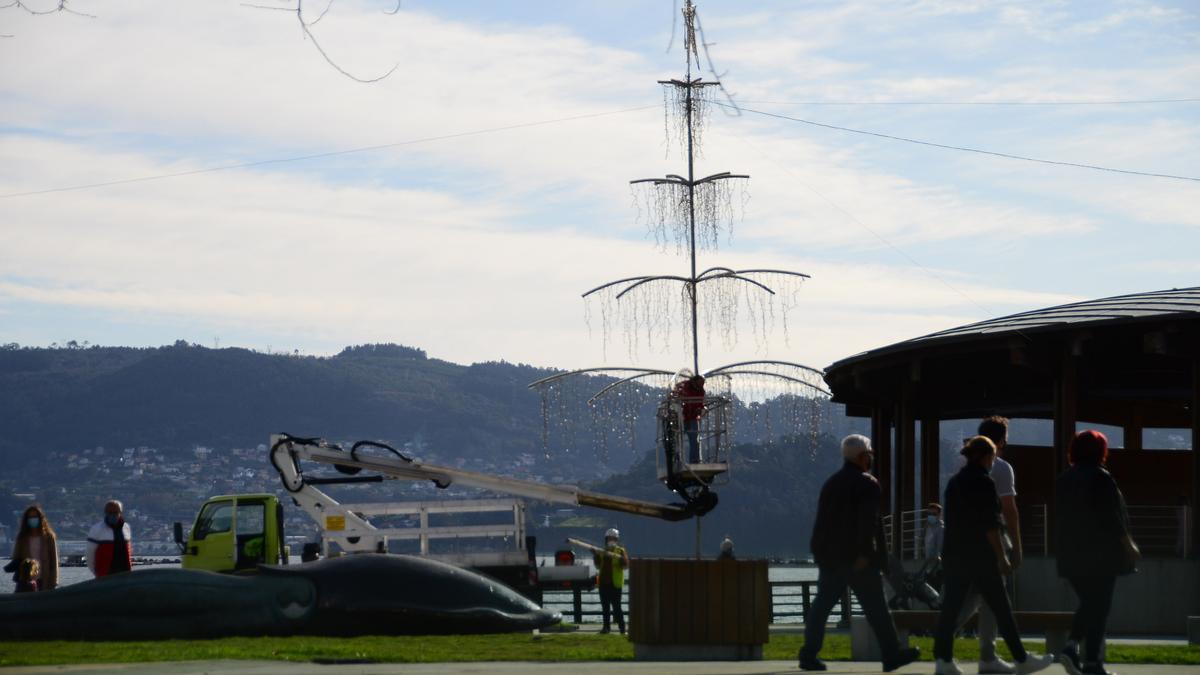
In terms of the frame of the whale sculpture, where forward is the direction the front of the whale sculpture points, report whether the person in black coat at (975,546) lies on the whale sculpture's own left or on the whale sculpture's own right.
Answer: on the whale sculpture's own right

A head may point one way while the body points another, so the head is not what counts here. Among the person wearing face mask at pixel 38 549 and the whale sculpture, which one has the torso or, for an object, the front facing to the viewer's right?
the whale sculpture

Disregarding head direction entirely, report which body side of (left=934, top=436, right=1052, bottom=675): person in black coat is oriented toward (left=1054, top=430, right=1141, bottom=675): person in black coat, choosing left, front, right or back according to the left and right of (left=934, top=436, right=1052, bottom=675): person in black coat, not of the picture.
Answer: front

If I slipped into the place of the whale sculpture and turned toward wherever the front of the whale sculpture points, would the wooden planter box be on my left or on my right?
on my right

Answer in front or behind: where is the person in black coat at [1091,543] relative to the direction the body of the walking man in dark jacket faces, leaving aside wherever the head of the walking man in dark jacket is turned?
in front

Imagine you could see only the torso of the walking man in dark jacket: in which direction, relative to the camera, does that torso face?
to the viewer's right

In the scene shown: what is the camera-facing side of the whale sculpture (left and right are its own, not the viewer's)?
right

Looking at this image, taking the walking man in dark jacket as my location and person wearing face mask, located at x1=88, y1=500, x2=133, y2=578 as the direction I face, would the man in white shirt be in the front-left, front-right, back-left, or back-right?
back-right

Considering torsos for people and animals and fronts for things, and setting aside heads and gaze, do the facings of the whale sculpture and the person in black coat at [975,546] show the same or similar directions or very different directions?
same or similar directions

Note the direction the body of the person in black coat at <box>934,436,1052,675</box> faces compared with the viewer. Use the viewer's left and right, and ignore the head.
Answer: facing to the right of the viewer

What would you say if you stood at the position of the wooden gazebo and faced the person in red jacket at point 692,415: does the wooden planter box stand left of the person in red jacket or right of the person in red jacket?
left

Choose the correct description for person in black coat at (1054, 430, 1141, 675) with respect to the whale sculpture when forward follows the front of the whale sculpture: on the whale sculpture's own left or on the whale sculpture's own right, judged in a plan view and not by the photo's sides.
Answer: on the whale sculpture's own right

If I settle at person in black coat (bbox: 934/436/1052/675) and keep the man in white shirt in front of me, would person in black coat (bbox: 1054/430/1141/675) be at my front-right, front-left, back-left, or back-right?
front-right

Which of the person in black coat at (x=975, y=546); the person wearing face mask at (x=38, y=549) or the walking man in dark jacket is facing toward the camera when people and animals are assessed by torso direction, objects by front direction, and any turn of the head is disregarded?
the person wearing face mask

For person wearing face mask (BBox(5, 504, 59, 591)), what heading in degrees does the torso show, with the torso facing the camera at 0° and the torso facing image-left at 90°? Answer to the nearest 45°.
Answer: approximately 0°
